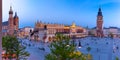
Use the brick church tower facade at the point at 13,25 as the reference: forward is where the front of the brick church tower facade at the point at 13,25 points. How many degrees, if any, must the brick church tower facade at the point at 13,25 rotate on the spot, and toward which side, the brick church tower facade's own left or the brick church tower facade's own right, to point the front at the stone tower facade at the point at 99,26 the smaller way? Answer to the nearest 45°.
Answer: approximately 45° to the brick church tower facade's own left

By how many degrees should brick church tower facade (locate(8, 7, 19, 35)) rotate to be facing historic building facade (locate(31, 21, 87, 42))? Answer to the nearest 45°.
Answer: approximately 45° to its left

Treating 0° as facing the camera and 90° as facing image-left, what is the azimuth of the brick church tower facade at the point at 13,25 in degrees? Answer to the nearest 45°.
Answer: approximately 315°
